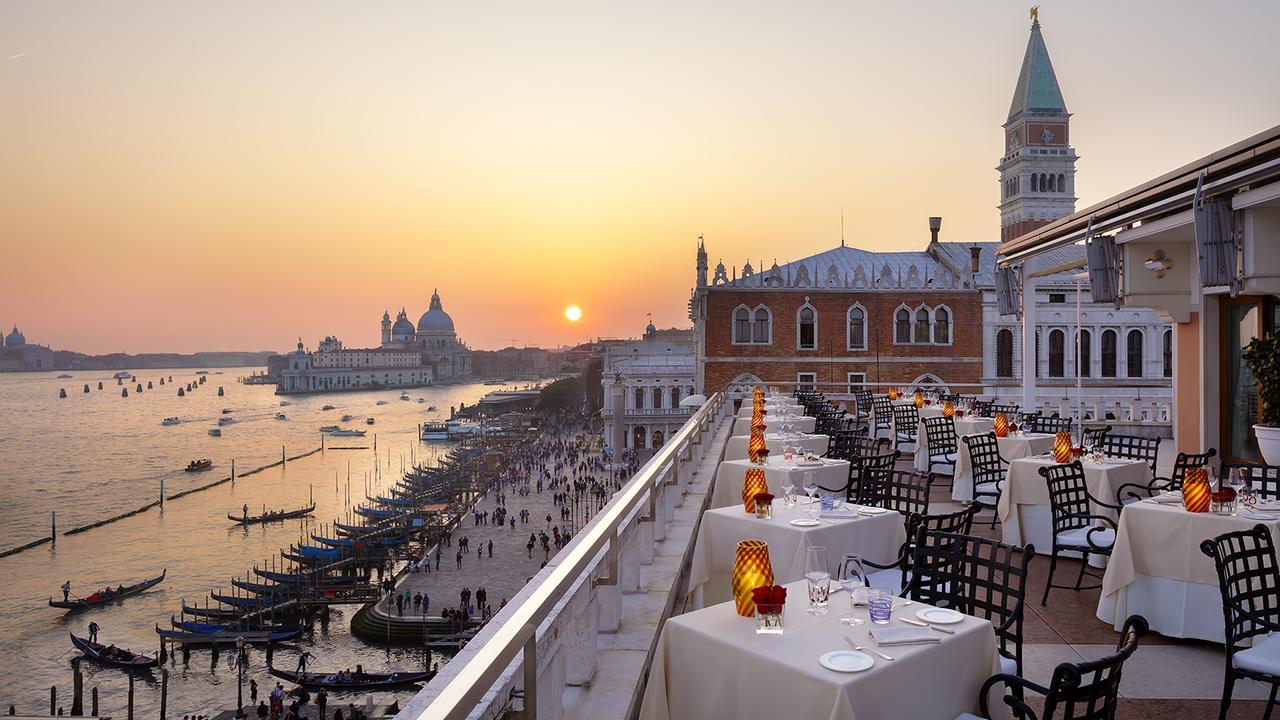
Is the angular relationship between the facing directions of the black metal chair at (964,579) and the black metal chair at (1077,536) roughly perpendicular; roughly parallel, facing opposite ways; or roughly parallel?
roughly perpendicular

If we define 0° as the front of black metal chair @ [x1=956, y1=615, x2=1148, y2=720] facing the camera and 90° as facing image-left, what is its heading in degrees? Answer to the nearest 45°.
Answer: approximately 135°

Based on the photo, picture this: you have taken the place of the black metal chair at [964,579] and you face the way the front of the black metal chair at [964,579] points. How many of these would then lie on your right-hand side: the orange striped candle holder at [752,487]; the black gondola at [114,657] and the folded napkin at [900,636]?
2

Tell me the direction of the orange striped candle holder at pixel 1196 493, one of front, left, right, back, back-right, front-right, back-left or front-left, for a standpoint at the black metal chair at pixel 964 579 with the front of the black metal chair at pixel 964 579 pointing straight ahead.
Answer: back

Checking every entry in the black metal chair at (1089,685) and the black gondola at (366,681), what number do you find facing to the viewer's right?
1

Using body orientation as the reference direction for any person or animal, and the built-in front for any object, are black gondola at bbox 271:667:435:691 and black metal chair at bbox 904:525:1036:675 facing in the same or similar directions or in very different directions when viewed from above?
very different directions

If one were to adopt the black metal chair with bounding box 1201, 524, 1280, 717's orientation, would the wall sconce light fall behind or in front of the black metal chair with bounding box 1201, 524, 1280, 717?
behind
